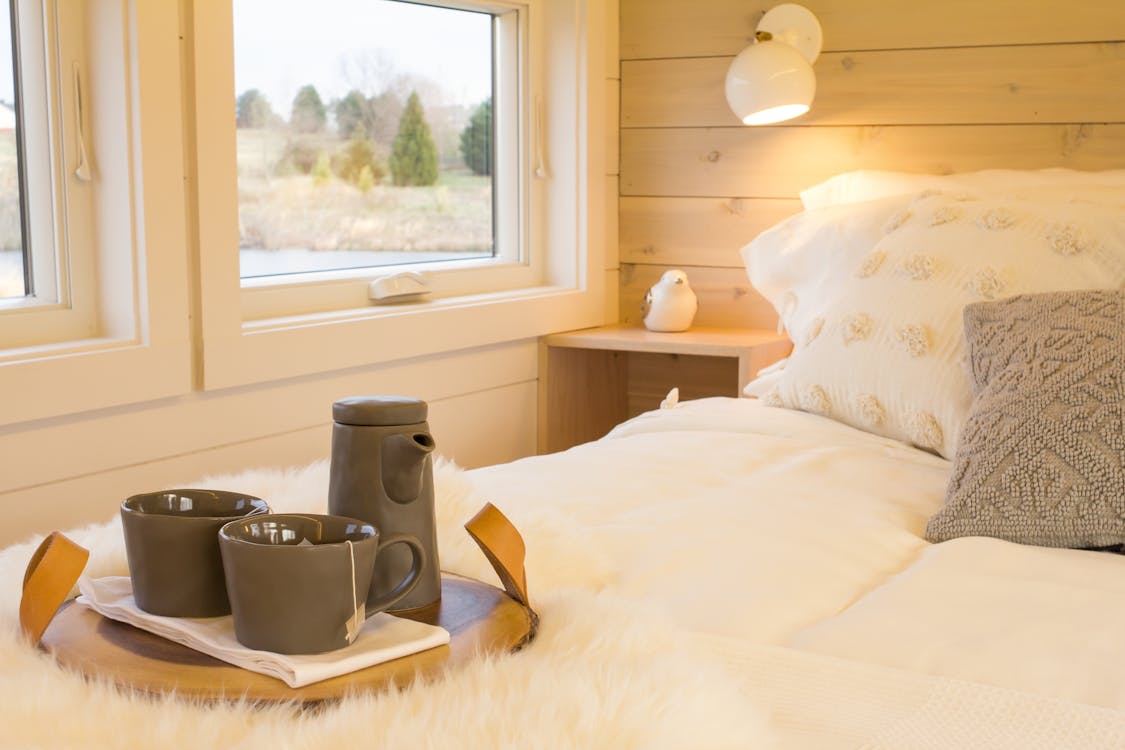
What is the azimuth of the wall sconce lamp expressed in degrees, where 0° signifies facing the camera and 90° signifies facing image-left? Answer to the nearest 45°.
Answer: approximately 45°

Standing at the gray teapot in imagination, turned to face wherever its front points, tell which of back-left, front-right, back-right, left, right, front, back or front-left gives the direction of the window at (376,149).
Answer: back-left

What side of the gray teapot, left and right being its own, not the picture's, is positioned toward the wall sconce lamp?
left

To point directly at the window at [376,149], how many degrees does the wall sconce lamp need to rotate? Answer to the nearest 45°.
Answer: approximately 45° to its right

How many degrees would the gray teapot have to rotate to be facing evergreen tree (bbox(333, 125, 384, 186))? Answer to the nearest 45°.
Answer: approximately 135° to its left

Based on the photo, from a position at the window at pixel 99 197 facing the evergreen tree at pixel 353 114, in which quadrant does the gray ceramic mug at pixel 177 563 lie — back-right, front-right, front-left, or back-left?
back-right

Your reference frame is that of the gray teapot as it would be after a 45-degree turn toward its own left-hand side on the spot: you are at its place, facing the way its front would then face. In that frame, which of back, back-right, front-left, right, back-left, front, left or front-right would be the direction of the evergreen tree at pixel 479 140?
left

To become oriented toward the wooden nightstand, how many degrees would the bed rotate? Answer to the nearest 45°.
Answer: approximately 135° to its right

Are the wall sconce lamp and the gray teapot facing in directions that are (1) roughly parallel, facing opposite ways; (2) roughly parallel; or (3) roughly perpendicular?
roughly perpendicular
